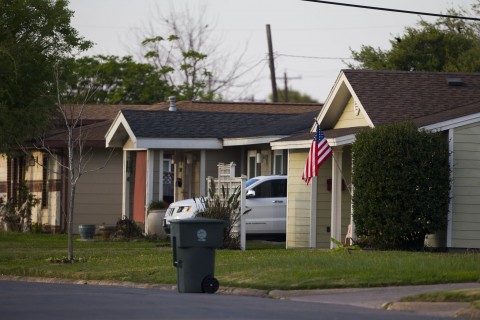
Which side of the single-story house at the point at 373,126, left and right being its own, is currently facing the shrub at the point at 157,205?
right

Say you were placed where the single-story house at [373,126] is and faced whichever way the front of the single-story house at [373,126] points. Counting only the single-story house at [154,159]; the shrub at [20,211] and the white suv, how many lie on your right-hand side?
3

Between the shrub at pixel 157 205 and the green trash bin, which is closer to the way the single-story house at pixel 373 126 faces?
the green trash bin

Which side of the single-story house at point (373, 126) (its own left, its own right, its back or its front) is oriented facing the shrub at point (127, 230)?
right

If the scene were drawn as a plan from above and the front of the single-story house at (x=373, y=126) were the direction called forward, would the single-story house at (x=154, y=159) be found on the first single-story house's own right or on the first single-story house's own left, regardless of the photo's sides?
on the first single-story house's own right

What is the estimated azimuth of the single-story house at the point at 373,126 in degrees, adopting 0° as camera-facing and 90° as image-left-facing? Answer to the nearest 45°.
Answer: approximately 45°

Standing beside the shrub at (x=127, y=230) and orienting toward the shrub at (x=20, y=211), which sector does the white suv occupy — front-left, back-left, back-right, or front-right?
back-right

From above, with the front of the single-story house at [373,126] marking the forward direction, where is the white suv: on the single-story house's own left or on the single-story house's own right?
on the single-story house's own right
